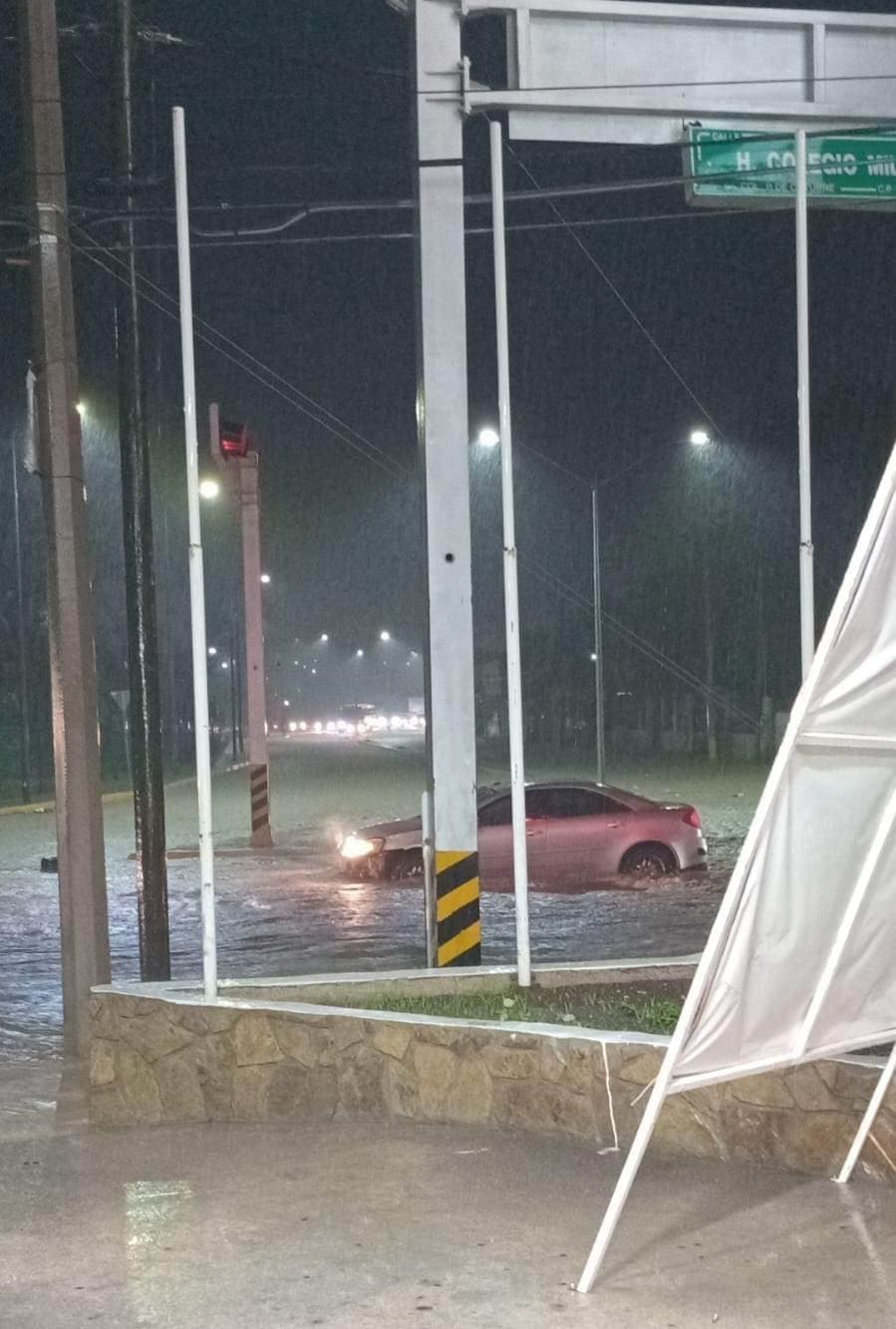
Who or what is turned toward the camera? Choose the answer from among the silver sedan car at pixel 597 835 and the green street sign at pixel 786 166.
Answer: the green street sign

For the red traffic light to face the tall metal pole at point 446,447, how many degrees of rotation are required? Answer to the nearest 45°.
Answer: approximately 45° to its left

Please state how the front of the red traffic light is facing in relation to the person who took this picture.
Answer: facing the viewer and to the left of the viewer

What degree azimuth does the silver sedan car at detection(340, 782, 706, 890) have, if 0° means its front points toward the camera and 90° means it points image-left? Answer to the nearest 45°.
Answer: approximately 90°

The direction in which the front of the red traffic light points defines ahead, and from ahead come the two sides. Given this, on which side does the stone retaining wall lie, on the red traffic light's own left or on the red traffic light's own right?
on the red traffic light's own left

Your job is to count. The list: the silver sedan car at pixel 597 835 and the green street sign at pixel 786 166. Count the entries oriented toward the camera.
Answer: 1

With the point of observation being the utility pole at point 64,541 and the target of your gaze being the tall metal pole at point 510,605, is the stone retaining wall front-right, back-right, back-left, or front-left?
front-right

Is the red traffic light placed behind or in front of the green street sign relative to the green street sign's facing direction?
behind

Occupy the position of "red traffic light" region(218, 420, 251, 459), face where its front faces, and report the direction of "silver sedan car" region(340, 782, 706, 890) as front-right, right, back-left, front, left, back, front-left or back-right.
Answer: left

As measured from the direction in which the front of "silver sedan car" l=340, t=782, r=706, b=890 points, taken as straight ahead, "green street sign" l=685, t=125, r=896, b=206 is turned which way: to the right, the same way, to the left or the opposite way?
to the left

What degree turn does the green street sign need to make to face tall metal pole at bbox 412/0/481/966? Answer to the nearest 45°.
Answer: approximately 45° to its right

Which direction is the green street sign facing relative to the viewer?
toward the camera

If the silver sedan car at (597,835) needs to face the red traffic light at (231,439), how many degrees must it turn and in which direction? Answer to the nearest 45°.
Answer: approximately 45° to its right

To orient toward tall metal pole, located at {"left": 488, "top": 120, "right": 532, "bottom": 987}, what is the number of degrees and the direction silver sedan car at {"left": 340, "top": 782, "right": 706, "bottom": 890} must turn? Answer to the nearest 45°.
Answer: approximately 90° to its left
